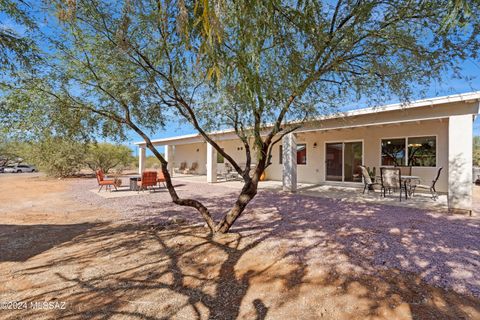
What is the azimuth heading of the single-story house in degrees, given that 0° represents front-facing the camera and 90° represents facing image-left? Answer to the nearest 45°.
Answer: approximately 45°

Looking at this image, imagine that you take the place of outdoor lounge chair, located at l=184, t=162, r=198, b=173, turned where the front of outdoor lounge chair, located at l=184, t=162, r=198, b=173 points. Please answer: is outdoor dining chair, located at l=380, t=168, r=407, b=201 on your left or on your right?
on your left

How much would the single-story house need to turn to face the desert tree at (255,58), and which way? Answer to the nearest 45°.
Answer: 0° — it already faces it

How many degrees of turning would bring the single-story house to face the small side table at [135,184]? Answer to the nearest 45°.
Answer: approximately 45° to its right

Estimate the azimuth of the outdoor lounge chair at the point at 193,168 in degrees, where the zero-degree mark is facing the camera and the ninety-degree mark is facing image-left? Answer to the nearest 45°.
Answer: approximately 45°
